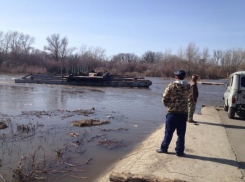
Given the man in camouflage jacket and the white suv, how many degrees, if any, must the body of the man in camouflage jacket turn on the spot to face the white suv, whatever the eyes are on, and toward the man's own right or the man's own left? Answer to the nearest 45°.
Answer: approximately 90° to the man's own right

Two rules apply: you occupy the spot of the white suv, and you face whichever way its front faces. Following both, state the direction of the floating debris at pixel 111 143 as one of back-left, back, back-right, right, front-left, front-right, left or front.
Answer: back-left

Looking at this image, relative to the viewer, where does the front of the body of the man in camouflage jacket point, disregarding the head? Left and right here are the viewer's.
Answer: facing away from the viewer and to the left of the viewer

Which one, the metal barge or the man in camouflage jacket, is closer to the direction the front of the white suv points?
the metal barge
